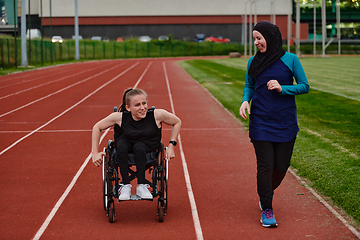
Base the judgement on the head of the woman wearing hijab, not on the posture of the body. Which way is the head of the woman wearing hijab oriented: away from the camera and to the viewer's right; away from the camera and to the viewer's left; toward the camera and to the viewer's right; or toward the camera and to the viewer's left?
toward the camera and to the viewer's left

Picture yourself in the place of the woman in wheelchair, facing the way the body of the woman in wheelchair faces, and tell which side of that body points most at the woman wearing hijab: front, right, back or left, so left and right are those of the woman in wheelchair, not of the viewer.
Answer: left

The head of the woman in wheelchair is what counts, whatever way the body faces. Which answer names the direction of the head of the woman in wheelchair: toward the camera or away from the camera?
toward the camera

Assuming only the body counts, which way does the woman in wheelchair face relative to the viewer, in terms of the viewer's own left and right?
facing the viewer

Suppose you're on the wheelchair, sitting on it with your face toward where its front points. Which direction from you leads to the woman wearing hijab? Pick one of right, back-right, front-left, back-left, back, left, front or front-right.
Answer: left

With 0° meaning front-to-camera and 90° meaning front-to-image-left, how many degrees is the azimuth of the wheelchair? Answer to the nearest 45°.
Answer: approximately 0°
